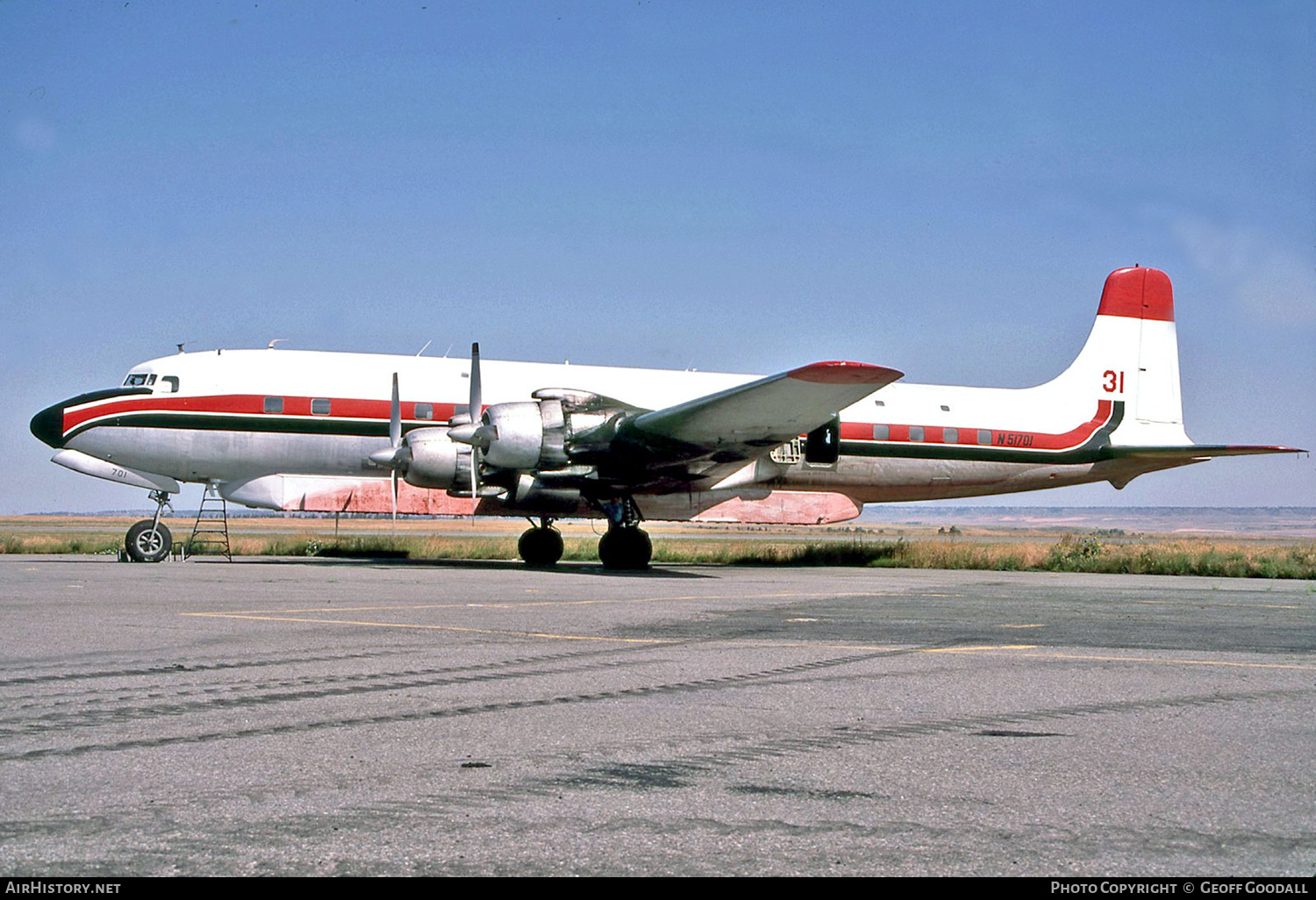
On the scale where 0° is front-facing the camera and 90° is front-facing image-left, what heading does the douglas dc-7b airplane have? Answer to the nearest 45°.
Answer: approximately 90°
